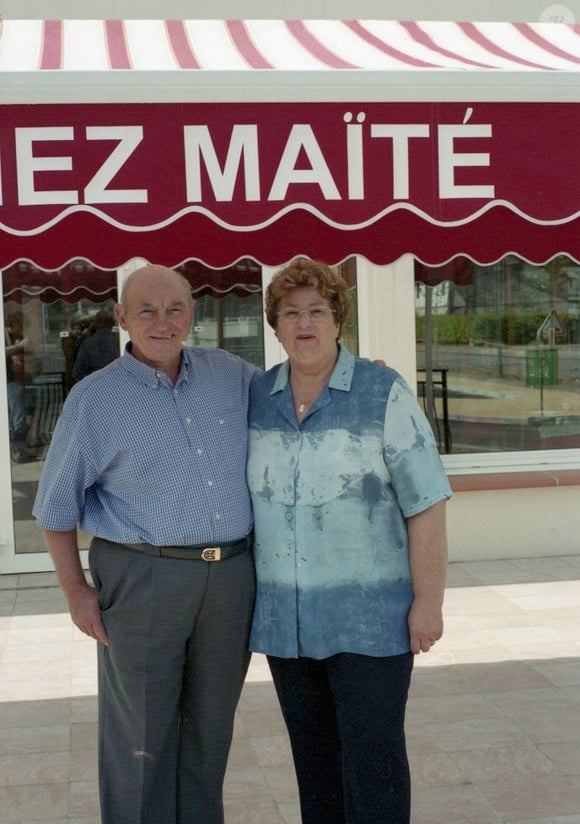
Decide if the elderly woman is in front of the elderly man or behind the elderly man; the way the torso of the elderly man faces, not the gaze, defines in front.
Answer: in front

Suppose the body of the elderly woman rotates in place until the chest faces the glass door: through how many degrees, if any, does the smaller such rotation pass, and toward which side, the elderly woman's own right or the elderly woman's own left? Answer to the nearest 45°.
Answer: approximately 90° to the elderly woman's own right

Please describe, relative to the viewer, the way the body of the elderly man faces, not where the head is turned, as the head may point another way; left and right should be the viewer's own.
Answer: facing the viewer and to the right of the viewer

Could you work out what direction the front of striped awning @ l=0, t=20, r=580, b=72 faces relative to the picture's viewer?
facing the viewer
